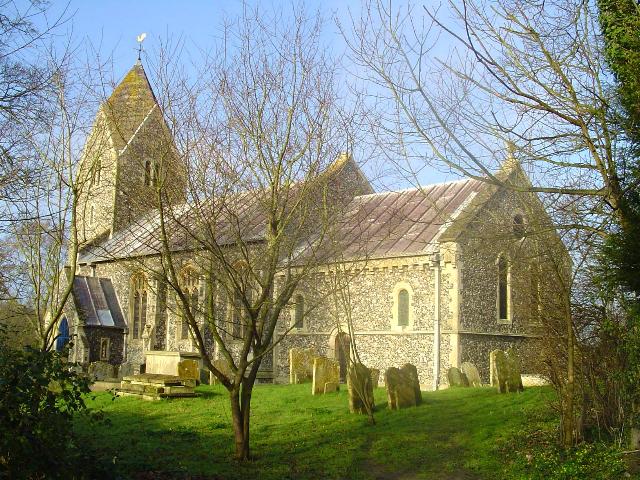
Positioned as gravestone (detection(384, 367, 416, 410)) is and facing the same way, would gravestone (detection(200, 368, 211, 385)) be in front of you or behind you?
behind

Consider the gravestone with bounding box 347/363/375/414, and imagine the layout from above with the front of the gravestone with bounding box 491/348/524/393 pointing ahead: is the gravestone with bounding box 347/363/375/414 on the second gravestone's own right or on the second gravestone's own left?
on the second gravestone's own right

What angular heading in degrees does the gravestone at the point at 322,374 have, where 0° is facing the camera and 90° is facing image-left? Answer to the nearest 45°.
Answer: approximately 315°

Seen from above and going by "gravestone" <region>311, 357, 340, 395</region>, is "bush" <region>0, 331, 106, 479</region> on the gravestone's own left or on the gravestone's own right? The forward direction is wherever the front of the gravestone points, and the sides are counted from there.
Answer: on the gravestone's own right

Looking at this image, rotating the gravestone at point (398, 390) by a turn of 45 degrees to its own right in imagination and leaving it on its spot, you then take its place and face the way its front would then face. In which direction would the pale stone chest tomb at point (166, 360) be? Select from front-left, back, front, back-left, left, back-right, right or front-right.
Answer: back-right

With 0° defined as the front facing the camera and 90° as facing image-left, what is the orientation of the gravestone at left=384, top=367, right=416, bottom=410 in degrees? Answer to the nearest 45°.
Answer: approximately 315°

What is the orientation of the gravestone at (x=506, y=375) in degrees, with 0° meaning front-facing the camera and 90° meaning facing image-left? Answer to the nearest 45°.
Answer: approximately 315°

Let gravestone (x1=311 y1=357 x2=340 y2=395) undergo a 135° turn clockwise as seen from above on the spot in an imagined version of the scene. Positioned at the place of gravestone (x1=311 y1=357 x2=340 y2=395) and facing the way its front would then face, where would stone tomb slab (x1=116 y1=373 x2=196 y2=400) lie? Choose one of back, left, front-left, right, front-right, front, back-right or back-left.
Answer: front

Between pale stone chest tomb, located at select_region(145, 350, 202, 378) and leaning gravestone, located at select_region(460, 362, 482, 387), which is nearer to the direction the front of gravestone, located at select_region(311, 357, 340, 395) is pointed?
the leaning gravestone
